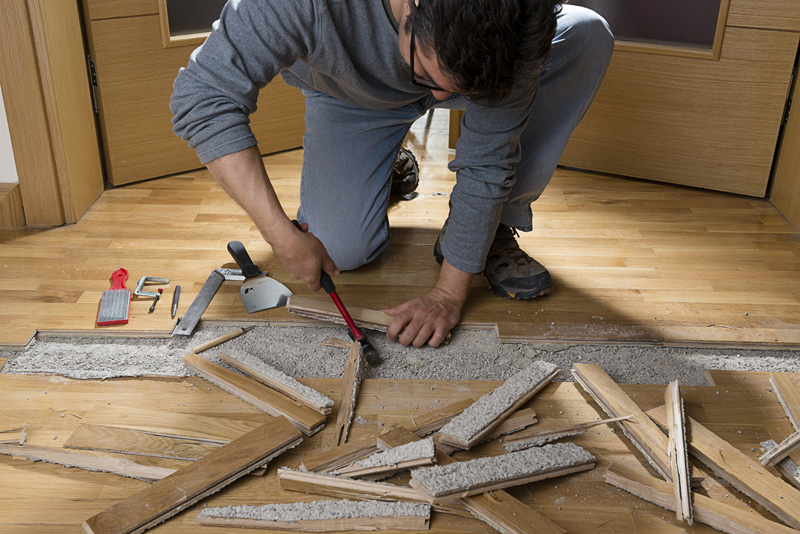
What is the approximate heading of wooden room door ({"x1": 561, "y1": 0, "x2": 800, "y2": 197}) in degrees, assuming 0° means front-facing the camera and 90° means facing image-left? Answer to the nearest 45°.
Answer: approximately 0°

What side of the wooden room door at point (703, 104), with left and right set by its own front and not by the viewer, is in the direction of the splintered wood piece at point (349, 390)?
front

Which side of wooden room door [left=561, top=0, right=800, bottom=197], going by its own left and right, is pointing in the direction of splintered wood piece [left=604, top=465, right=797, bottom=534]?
front

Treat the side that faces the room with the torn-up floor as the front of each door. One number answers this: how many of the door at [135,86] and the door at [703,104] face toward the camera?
2

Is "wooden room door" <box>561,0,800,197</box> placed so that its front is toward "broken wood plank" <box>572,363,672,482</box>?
yes

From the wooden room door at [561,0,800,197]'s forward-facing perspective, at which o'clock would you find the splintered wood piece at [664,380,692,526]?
The splintered wood piece is roughly at 12 o'clock from the wooden room door.

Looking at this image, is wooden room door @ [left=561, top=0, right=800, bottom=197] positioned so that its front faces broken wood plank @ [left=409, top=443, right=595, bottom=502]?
yes

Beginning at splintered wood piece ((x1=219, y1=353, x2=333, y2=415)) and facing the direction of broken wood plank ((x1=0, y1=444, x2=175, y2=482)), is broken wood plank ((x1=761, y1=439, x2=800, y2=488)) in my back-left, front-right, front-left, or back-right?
back-left
